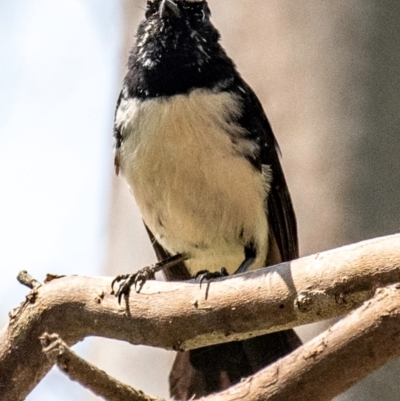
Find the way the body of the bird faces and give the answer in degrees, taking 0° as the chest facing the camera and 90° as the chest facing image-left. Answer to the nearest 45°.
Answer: approximately 0°

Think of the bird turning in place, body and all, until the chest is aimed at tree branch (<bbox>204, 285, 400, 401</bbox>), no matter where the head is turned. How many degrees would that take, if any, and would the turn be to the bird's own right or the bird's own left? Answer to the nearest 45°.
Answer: approximately 90° to the bird's own left
